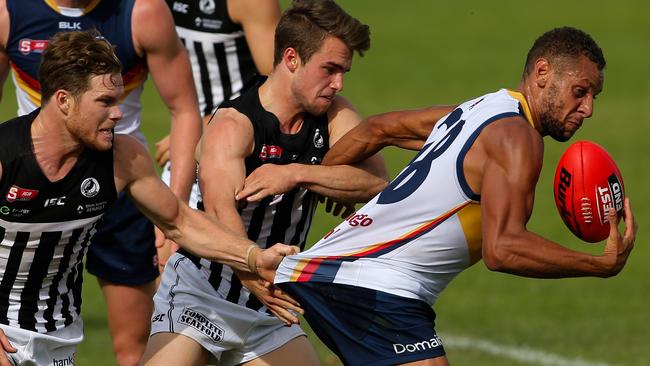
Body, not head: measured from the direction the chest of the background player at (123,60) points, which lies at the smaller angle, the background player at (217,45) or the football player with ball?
the football player with ball

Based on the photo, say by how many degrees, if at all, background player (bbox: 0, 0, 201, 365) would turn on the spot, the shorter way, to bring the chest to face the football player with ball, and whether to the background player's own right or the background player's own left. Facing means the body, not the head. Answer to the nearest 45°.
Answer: approximately 45° to the background player's own left

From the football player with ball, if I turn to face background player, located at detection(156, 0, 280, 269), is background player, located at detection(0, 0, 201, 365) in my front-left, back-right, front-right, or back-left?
front-left

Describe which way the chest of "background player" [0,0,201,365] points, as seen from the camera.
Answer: toward the camera

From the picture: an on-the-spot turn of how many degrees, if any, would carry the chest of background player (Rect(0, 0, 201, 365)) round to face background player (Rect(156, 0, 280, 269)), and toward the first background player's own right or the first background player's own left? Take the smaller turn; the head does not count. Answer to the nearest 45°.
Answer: approximately 135° to the first background player's own left

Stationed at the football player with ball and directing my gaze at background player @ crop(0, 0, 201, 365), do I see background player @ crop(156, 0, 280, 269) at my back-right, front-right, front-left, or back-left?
front-right
